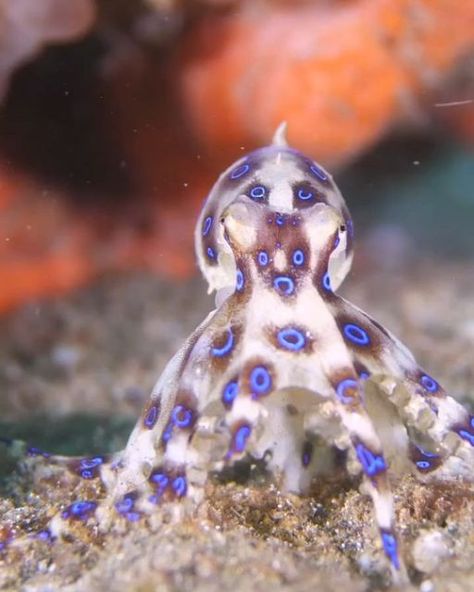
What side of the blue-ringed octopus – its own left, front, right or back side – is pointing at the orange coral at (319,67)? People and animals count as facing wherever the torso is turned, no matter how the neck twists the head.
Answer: back

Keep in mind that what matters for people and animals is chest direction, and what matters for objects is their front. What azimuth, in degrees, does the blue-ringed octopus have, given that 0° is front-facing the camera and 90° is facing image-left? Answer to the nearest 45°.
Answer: approximately 0°
